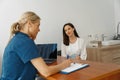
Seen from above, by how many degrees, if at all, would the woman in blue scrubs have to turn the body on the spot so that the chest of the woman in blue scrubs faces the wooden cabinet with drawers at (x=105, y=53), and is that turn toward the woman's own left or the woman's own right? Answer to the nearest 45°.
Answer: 0° — they already face it

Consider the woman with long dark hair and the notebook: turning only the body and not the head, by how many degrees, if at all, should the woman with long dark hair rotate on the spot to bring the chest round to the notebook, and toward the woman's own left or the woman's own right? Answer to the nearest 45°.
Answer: approximately 45° to the woman's own right

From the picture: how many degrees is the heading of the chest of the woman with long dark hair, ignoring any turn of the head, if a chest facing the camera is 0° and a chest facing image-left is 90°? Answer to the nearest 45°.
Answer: approximately 0°

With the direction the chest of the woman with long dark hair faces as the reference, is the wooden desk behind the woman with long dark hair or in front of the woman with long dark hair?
in front

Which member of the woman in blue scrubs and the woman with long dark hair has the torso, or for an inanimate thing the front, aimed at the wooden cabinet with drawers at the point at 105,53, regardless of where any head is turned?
the woman in blue scrubs

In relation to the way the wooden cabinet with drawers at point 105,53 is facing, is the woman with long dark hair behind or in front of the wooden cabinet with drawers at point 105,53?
in front

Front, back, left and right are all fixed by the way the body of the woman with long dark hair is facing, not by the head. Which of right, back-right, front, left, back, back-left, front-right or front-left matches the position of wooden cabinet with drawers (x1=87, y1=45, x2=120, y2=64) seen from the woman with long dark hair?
back-left

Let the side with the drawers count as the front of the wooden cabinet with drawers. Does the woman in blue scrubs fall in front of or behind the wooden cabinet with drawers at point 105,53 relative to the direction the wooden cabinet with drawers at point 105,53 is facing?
in front

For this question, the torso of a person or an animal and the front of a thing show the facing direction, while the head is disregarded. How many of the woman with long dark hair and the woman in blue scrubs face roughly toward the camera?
1

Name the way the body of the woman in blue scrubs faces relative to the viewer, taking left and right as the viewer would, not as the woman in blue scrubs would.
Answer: facing away from the viewer and to the right of the viewer
